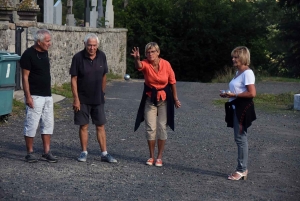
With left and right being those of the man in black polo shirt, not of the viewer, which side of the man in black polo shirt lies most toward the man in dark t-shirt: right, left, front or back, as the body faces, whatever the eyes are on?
right

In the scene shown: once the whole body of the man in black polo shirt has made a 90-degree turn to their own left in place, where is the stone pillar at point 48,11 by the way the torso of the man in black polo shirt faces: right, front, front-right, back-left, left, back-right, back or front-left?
left

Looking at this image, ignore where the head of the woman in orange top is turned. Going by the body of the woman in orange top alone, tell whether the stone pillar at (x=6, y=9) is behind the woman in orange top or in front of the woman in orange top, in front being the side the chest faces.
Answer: behind

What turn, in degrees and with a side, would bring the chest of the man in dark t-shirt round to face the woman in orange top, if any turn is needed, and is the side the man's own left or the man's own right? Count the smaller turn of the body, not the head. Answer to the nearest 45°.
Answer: approximately 45° to the man's own left

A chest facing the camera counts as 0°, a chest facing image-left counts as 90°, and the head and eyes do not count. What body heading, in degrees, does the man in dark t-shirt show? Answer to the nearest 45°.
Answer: approximately 315°

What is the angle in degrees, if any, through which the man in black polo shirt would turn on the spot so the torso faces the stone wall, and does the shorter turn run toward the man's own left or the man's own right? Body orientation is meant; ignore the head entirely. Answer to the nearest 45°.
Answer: approximately 180°

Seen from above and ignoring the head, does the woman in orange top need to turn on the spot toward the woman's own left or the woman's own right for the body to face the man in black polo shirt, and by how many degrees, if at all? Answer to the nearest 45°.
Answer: approximately 90° to the woman's own right

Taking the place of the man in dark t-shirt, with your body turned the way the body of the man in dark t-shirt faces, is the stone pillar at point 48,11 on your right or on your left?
on your left

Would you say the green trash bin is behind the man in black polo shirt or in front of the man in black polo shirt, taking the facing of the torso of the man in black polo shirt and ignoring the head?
behind

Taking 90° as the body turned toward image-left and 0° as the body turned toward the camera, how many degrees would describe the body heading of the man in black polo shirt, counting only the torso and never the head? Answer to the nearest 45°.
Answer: approximately 0°

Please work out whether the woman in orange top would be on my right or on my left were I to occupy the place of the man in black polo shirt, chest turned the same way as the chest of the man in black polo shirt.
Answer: on my left

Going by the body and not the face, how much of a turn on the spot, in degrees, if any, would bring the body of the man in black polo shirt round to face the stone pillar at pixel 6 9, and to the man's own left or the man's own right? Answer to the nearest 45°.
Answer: approximately 180°

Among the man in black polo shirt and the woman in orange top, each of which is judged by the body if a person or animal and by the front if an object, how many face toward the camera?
2
